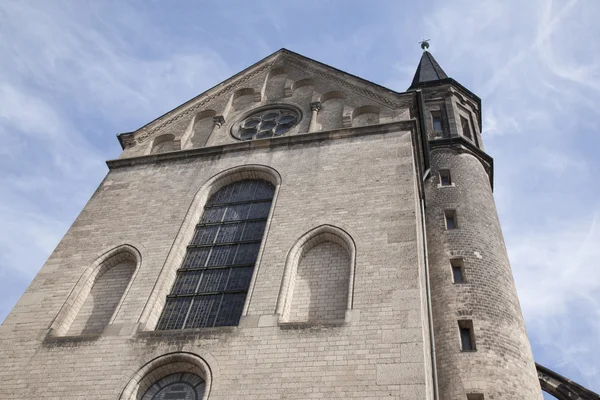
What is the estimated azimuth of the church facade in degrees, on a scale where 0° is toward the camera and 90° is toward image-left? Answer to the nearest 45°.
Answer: approximately 0°
